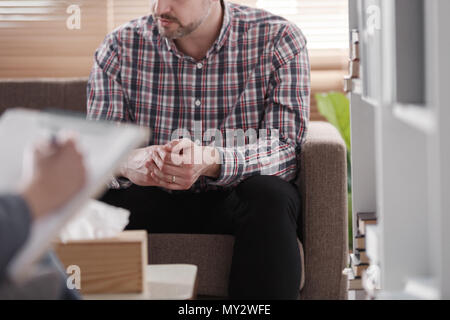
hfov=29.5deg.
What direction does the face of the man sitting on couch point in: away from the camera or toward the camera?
toward the camera

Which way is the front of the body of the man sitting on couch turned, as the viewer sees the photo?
toward the camera

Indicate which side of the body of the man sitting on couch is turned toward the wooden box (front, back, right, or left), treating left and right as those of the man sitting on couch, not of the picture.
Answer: front

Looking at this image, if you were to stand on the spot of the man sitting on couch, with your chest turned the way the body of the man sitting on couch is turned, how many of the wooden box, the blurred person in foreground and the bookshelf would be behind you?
0

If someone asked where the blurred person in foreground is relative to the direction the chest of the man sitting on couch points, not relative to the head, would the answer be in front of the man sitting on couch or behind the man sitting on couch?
in front

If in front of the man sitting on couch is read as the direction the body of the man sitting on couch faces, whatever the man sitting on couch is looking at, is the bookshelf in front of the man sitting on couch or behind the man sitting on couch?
in front
